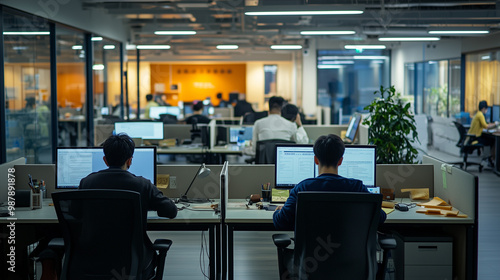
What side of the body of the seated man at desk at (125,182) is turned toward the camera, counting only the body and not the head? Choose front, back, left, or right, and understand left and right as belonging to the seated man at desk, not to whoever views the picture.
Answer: back

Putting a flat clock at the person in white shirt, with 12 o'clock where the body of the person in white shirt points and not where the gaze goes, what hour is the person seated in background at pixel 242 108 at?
The person seated in background is roughly at 12 o'clock from the person in white shirt.

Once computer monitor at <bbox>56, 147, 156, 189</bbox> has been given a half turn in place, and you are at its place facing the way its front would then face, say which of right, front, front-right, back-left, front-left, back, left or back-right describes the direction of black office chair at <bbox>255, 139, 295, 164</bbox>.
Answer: front-right

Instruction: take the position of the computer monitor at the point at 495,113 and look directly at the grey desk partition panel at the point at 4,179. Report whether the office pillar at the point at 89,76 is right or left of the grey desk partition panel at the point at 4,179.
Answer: right

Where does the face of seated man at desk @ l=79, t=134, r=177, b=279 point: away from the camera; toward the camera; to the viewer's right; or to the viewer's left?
away from the camera

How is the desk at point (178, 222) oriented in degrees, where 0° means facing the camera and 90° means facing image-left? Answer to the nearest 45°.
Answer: approximately 0°

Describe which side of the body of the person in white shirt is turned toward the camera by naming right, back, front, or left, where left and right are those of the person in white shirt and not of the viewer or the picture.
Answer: back

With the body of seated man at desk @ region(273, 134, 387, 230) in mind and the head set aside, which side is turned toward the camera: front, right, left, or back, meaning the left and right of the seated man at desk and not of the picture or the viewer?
back

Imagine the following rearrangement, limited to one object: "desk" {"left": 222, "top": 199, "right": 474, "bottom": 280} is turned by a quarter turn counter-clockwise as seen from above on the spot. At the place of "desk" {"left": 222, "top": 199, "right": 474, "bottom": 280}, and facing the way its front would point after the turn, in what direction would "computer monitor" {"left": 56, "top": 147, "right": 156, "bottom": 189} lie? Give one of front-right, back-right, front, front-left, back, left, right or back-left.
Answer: back

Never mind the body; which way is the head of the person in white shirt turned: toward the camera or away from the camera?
away from the camera

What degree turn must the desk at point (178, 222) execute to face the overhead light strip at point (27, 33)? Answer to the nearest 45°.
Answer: approximately 180°

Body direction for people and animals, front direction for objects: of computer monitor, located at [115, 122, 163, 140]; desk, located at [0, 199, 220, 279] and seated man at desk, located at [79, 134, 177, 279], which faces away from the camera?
the seated man at desk

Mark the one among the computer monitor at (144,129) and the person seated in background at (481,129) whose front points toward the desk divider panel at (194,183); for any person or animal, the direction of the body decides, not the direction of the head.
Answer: the computer monitor

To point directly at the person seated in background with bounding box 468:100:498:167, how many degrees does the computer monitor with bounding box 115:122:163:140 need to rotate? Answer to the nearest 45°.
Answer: approximately 90° to its left

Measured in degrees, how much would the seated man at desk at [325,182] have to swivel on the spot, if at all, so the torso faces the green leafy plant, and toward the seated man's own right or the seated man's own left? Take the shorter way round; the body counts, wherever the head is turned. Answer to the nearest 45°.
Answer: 0° — they already face it

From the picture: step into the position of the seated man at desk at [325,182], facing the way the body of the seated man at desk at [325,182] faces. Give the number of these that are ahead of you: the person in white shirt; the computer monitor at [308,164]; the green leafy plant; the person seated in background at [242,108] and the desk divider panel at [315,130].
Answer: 5
